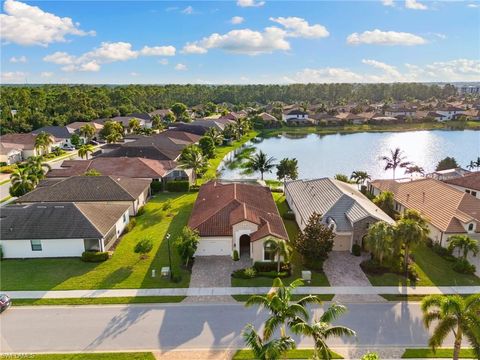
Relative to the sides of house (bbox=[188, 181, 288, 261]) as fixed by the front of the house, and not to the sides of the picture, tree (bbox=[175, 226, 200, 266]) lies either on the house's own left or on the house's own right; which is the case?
on the house's own right

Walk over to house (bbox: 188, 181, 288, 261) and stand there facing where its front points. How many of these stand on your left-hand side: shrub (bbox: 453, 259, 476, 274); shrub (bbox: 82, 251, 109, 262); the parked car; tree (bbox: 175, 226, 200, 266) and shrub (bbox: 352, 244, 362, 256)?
2

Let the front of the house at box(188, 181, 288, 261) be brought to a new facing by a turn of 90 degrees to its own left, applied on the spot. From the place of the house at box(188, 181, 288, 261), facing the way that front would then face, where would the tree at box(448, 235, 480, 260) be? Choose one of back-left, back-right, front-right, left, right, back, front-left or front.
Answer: front

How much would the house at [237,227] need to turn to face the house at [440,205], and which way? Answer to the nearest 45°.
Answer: approximately 90° to its left

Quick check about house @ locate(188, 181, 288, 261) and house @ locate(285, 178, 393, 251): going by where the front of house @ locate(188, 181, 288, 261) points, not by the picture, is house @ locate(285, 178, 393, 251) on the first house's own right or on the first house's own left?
on the first house's own left

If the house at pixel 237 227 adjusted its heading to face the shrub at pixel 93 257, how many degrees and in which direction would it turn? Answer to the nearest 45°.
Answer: approximately 90° to its right

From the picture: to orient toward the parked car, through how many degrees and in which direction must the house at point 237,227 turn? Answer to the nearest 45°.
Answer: approximately 45° to its right

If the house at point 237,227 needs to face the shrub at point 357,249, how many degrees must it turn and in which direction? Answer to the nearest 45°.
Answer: approximately 90° to its left

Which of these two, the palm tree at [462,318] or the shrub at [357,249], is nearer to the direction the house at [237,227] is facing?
the palm tree

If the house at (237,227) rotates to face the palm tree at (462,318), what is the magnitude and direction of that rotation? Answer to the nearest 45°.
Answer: approximately 45° to its left

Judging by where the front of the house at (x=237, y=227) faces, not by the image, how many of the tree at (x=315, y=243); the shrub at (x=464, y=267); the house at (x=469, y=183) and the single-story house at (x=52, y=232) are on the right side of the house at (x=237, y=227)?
1

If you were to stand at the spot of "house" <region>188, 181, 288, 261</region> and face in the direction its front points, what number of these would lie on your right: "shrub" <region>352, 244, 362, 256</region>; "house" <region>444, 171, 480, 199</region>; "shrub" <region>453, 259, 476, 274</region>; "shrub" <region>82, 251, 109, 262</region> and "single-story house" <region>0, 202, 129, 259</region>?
2

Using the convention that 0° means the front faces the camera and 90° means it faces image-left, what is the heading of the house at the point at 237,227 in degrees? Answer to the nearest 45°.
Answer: approximately 0°
